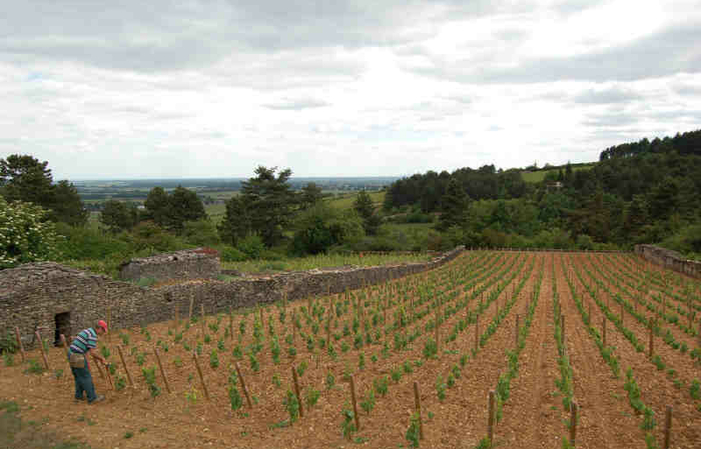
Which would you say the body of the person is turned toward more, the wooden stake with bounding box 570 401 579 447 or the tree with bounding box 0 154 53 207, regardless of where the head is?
the wooden stake

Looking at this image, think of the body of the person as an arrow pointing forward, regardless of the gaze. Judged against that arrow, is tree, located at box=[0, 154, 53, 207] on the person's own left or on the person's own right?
on the person's own left

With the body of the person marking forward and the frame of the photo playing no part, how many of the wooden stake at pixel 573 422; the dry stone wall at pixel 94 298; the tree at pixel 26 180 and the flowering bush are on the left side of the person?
3

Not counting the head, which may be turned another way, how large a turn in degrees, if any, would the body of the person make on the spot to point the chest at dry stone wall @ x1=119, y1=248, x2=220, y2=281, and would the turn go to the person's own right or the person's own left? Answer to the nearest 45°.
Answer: approximately 90° to the person's own left

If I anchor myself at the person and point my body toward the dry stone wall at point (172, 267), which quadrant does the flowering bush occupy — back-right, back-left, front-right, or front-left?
front-left

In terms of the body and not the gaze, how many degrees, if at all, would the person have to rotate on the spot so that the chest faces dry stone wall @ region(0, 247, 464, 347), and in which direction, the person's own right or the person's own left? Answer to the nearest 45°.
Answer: approximately 90° to the person's own left

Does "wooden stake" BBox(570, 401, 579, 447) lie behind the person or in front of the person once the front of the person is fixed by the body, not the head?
in front

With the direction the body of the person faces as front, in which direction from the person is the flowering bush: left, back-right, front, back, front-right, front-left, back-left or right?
left

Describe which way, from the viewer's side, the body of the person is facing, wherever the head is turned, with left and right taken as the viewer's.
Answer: facing to the right of the viewer
